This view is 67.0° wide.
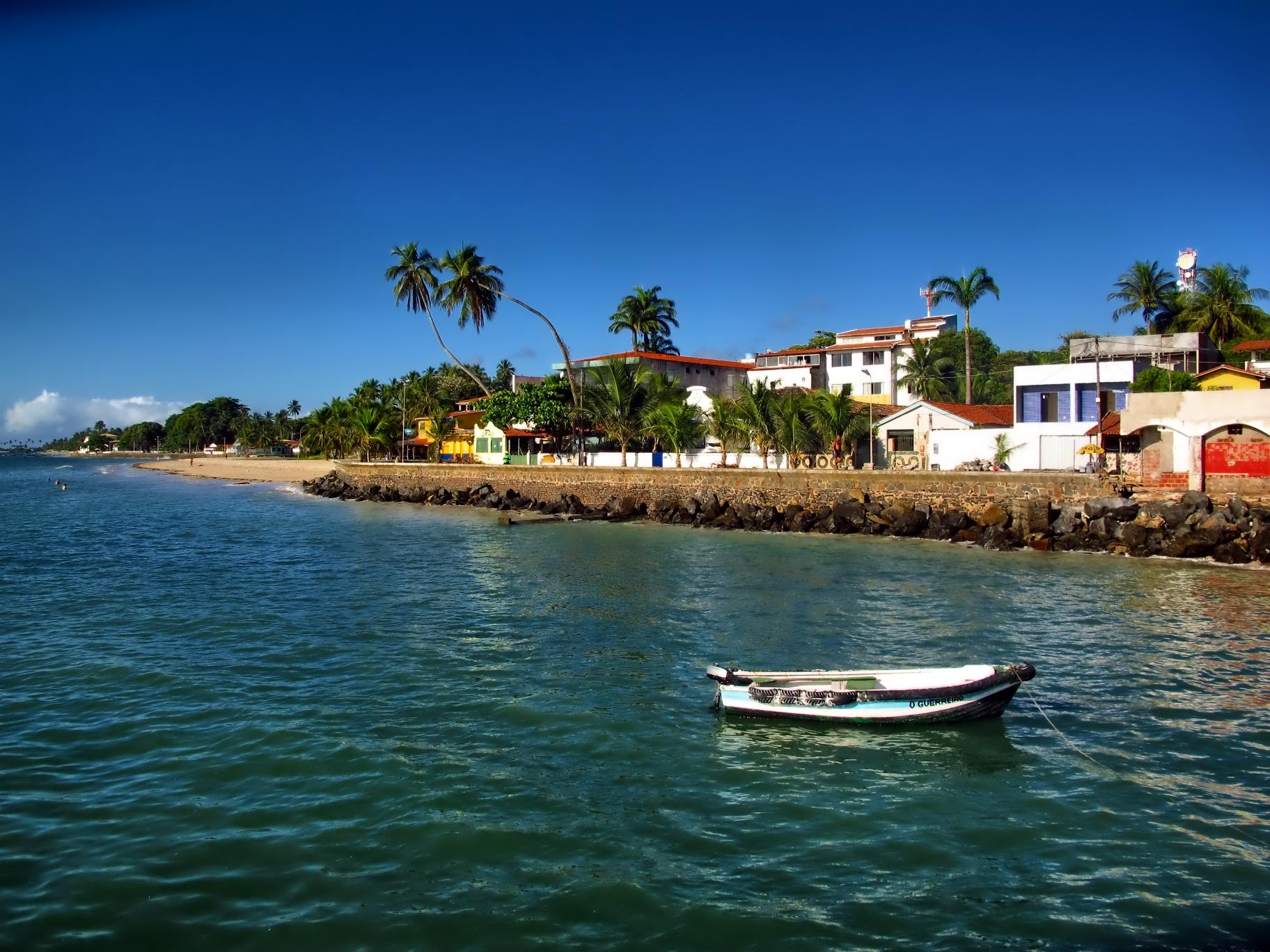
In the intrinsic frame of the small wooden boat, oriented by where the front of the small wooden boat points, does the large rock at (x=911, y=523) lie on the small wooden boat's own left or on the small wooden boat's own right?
on the small wooden boat's own left

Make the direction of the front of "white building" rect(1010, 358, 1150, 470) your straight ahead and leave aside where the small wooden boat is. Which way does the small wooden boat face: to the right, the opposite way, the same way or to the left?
to the left

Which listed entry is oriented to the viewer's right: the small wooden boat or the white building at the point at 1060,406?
the small wooden boat

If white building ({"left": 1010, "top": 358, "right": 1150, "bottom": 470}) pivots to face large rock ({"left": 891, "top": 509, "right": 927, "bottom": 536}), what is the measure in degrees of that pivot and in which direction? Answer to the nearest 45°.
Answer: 0° — it already faces it

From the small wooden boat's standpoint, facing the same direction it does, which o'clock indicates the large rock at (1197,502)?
The large rock is roughly at 10 o'clock from the small wooden boat.

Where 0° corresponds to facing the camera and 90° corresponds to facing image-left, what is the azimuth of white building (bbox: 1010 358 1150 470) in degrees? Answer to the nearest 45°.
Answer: approximately 0°

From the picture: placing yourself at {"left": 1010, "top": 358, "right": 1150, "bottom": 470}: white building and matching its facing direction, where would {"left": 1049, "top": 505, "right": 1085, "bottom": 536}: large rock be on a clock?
The large rock is roughly at 12 o'clock from the white building.

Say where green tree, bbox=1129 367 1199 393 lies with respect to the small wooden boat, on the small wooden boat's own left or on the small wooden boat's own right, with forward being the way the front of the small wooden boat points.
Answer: on the small wooden boat's own left

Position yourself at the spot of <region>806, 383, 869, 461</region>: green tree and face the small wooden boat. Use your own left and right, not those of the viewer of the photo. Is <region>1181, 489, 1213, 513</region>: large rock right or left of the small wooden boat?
left

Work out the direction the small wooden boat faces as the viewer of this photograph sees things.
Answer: facing to the right of the viewer

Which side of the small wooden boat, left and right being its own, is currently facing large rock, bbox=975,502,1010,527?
left

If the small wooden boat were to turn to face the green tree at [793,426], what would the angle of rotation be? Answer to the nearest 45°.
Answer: approximately 90° to its left

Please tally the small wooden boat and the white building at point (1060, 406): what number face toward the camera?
1

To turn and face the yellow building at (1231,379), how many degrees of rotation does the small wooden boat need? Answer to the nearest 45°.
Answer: approximately 45° to its left
